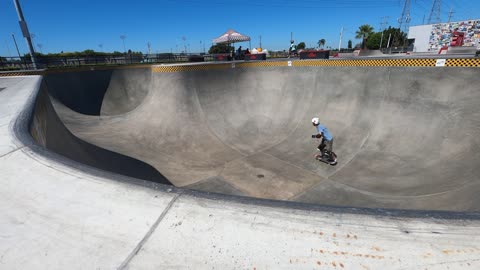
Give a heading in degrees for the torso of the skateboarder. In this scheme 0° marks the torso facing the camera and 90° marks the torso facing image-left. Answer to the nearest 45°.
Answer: approximately 90°

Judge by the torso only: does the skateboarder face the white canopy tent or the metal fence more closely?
the metal fence

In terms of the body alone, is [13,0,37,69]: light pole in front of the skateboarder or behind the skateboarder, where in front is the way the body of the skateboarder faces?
in front

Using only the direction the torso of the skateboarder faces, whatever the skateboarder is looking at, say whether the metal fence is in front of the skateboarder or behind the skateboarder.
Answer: in front

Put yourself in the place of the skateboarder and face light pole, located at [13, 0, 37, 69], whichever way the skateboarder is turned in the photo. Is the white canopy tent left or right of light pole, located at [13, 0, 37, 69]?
right
